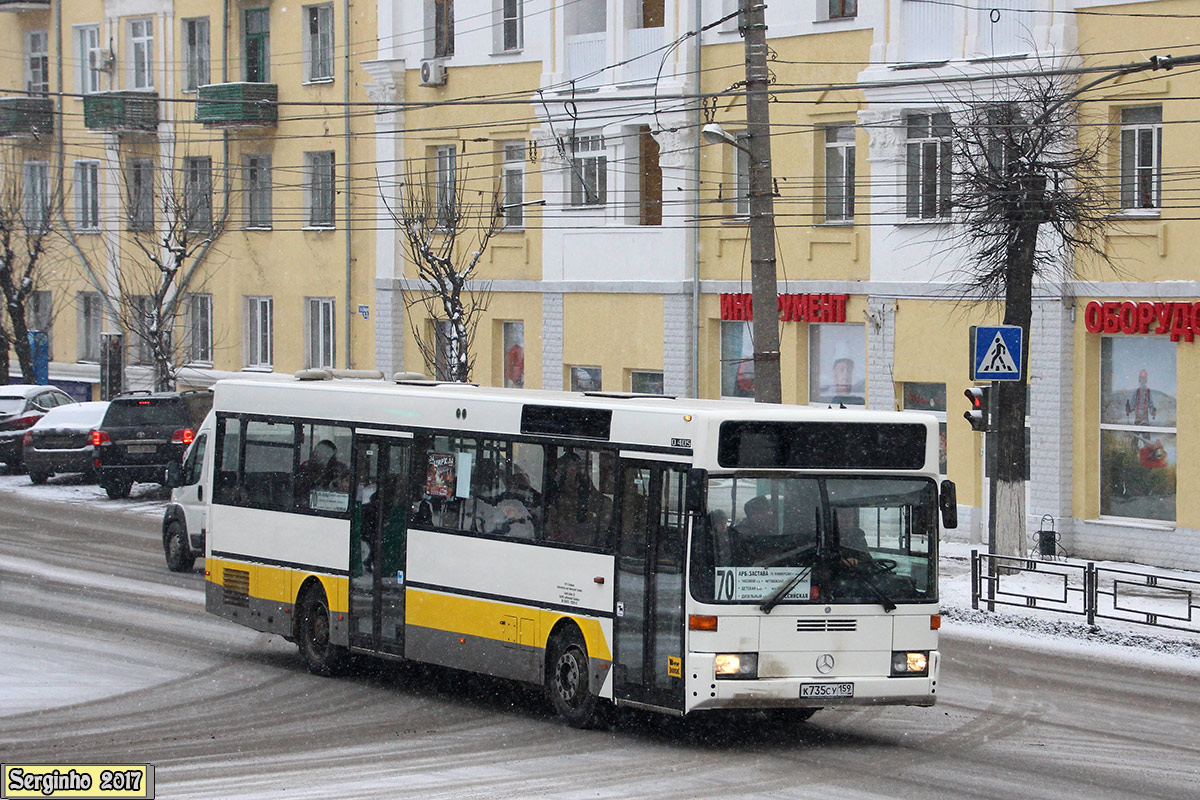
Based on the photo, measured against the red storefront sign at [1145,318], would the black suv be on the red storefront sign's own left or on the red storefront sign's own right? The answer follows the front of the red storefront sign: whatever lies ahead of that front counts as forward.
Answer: on the red storefront sign's own right

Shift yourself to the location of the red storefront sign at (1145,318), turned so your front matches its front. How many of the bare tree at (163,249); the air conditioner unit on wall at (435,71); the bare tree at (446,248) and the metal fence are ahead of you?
1

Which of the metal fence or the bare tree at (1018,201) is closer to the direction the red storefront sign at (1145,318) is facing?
the metal fence

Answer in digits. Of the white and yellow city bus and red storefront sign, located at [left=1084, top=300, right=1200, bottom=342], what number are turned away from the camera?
0

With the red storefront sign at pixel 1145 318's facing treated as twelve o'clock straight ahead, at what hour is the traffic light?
The traffic light is roughly at 1 o'clock from the red storefront sign.

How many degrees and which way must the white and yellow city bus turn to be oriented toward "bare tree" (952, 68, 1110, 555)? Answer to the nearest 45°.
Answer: approximately 90° to its left

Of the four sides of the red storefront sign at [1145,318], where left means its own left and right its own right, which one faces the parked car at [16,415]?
right

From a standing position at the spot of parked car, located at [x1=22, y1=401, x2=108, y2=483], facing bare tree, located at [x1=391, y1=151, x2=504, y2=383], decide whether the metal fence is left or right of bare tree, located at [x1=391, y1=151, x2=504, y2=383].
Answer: right

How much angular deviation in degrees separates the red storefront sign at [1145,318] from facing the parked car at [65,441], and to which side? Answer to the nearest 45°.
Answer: approximately 90° to its right

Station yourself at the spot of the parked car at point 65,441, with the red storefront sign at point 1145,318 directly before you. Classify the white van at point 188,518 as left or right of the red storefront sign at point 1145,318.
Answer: right

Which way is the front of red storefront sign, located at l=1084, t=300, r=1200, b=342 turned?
toward the camera

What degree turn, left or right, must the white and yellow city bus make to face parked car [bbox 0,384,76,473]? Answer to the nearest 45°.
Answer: approximately 180°

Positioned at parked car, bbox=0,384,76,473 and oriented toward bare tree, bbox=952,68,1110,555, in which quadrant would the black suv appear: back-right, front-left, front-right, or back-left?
front-right

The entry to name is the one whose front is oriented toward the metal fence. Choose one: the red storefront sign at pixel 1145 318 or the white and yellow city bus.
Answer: the red storefront sign

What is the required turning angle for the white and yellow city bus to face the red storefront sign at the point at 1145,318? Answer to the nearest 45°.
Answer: approximately 90° to its left

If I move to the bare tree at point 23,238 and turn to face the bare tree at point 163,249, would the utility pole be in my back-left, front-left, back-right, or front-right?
front-right

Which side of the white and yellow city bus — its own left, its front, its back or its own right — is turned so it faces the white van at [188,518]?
back
